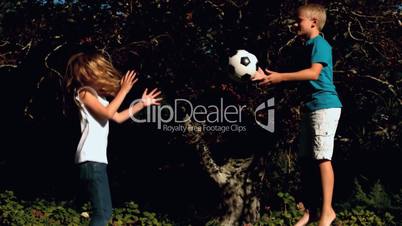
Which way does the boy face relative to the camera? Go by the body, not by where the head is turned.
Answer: to the viewer's left

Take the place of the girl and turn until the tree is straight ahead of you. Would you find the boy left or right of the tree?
right

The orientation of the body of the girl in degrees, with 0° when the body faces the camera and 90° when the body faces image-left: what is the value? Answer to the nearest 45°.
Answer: approximately 270°

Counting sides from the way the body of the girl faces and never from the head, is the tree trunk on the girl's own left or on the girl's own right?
on the girl's own left

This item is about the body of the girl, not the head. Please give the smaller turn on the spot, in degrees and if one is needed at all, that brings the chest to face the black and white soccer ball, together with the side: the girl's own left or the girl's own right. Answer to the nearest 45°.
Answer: approximately 45° to the girl's own left

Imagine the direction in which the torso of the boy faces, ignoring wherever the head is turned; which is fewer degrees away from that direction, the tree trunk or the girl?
the girl

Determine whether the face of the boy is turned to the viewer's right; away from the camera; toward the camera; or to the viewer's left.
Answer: to the viewer's left

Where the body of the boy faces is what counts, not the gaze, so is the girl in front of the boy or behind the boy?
in front

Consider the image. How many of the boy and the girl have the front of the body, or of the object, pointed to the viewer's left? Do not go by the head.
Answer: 1

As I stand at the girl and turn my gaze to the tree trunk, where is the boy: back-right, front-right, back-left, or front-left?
front-right

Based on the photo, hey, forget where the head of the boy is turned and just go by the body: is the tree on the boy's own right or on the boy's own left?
on the boy's own right

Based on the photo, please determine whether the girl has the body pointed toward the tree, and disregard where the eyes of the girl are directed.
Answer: no

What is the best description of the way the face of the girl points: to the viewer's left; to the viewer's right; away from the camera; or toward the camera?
to the viewer's right

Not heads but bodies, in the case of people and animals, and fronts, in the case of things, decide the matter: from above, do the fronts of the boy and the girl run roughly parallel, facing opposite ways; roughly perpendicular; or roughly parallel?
roughly parallel, facing opposite ways
